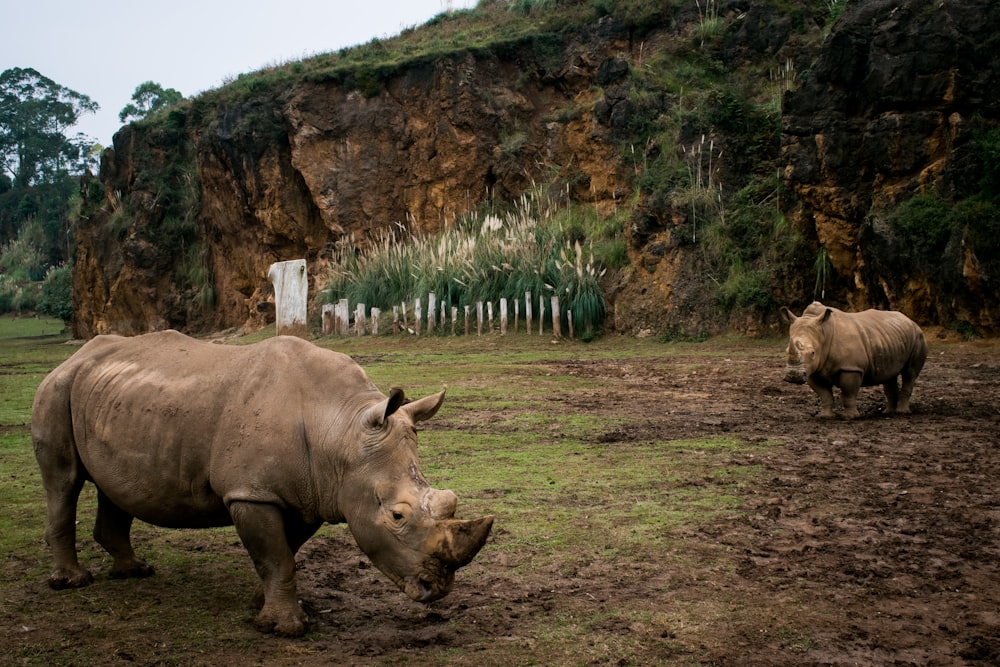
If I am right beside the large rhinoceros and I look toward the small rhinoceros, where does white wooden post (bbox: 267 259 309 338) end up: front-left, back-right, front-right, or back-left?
front-left

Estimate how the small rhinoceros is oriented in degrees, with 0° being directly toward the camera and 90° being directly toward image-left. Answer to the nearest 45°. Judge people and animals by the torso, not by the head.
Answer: approximately 45°

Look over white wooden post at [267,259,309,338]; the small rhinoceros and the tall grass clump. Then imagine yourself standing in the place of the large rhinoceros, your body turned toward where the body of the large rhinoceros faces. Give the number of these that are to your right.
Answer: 0

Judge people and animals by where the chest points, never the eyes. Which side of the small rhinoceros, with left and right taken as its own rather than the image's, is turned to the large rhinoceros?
front

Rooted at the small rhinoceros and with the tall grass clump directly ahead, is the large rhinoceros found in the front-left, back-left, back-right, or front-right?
back-left

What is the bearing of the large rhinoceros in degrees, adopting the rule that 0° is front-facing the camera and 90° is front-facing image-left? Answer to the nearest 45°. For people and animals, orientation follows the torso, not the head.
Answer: approximately 315°

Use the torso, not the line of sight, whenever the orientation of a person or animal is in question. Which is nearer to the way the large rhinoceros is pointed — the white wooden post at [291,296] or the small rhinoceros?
the small rhinoceros

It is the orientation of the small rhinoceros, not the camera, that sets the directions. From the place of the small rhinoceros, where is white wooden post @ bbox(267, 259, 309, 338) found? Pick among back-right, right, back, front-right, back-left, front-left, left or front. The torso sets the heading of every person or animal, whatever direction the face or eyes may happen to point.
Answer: front-right

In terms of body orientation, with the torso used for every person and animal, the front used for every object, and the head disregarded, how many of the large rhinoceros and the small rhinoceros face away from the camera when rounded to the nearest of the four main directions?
0

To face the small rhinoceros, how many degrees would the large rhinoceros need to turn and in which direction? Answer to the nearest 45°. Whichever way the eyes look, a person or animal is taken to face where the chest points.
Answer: approximately 90° to its left

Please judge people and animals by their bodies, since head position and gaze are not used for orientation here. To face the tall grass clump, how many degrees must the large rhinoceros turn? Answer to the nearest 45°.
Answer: approximately 135° to its left

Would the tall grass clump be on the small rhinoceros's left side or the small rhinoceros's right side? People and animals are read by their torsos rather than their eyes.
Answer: on its right

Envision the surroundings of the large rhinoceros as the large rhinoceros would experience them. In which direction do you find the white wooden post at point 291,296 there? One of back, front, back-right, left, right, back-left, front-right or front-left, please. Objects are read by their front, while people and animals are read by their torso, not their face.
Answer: back-left
